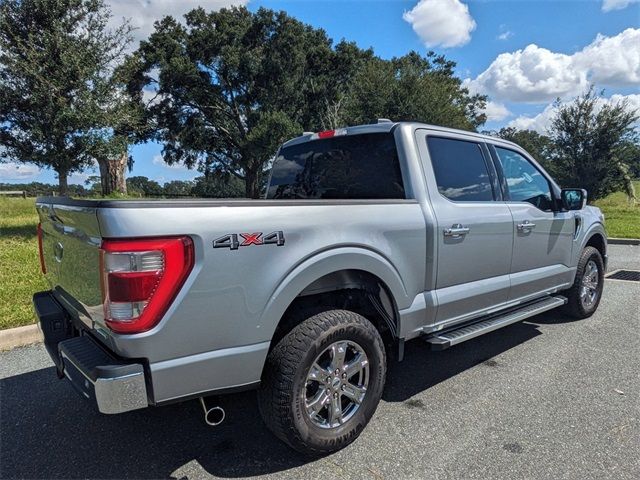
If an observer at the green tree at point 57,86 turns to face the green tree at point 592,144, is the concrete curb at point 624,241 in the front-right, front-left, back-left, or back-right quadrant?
front-right

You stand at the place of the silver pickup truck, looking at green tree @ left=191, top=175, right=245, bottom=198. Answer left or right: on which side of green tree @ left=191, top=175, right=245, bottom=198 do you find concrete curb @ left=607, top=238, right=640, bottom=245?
right

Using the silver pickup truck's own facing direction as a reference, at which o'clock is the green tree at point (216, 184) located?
The green tree is roughly at 10 o'clock from the silver pickup truck.

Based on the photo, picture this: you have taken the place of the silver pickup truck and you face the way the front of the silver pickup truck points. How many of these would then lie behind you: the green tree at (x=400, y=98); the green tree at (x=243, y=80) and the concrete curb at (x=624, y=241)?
0

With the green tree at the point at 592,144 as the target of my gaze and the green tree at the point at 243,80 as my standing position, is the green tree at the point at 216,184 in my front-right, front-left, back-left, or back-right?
back-left

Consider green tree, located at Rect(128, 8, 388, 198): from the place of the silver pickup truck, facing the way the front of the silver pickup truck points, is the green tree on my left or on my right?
on my left

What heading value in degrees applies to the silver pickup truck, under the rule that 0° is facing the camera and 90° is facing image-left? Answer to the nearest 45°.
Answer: approximately 225°

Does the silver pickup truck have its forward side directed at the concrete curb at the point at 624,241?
yes

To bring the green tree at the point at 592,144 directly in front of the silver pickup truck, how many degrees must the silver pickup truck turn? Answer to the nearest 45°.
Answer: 0° — it already faces it

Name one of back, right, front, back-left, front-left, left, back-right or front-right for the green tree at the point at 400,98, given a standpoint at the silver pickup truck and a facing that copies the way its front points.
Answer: front-left

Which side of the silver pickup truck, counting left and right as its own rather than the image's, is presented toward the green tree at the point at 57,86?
left
